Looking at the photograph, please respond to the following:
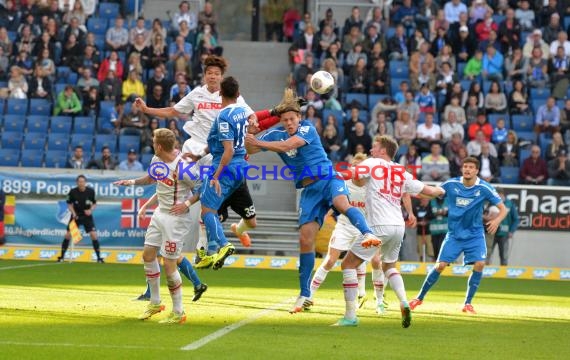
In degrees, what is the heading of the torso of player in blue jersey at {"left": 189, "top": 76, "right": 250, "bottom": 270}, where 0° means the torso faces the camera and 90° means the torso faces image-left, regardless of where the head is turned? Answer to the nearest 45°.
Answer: approximately 135°

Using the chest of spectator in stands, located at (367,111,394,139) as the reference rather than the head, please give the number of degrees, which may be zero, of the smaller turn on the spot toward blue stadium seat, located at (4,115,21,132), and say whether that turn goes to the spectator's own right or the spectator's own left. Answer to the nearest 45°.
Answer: approximately 90° to the spectator's own right

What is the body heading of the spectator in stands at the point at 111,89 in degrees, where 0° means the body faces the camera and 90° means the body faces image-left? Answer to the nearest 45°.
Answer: approximately 0°

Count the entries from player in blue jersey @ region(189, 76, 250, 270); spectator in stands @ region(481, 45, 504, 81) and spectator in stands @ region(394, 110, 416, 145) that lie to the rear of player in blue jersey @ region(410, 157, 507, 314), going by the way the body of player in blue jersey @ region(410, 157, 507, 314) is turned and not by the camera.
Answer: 2
